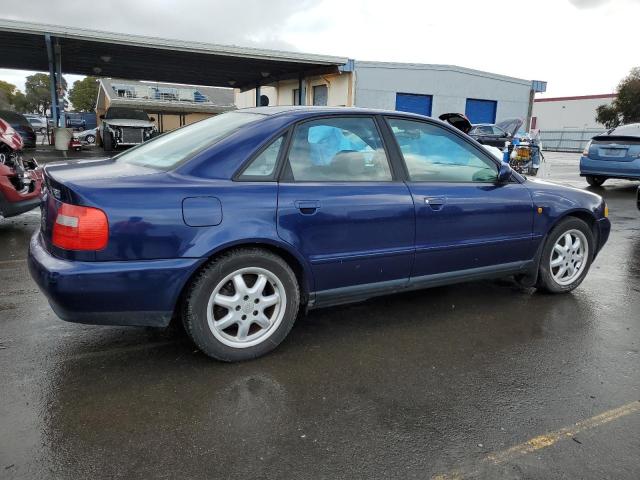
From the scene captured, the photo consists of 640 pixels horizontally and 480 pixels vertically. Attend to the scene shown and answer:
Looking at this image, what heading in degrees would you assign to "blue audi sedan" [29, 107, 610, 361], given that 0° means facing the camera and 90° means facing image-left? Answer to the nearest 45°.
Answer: approximately 225°

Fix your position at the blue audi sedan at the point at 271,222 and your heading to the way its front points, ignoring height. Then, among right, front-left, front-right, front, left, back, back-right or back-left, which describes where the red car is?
left

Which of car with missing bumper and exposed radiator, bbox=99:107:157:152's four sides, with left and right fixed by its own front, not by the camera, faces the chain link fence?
left

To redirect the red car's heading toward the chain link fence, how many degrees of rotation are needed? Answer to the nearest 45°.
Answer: approximately 90° to its left

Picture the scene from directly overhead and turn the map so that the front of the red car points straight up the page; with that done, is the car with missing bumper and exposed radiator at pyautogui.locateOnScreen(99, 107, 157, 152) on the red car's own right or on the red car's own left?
on the red car's own left

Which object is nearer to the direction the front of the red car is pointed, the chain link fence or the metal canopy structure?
the chain link fence

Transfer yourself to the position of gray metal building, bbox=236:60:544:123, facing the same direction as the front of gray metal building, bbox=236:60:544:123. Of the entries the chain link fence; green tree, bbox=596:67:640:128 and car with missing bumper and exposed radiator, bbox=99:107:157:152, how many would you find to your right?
1

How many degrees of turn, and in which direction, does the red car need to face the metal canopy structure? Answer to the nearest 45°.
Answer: approximately 135° to its left

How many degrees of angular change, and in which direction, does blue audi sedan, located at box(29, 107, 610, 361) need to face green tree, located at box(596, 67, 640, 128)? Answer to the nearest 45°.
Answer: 0° — it already faces it

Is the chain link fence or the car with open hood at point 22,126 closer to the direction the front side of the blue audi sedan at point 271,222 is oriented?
the chain link fence

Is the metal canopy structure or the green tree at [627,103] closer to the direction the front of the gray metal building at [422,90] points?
the metal canopy structure

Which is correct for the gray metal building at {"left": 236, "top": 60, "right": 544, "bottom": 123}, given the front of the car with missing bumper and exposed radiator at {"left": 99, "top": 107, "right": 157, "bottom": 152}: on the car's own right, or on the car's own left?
on the car's own left

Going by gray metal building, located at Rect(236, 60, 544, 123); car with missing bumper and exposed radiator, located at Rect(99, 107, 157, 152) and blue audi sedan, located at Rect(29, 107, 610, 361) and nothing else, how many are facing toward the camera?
2

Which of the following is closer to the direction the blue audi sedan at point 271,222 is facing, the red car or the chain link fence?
the chain link fence

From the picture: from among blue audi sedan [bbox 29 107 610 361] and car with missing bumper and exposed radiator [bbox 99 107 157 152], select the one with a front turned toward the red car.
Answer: the car with missing bumper and exposed radiator
